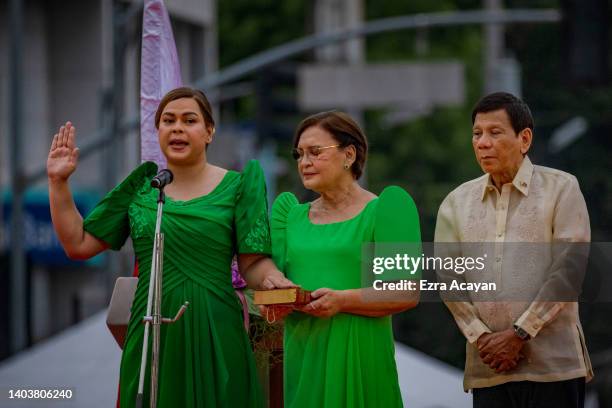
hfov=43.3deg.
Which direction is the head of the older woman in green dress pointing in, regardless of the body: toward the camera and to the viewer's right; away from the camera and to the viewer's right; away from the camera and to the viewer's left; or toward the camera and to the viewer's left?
toward the camera and to the viewer's left

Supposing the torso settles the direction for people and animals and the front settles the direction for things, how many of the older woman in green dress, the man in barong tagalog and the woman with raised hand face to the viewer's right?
0

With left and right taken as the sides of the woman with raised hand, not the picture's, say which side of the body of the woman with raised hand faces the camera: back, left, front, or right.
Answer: front

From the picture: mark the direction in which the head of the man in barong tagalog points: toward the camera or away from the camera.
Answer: toward the camera

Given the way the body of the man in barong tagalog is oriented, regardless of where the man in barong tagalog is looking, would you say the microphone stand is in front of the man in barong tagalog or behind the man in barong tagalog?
in front

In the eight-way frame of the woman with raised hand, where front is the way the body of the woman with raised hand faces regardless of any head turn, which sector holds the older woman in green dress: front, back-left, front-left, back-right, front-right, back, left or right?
left

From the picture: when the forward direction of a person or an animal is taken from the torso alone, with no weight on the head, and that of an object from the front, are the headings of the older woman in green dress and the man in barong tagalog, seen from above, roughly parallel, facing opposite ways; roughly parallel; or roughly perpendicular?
roughly parallel

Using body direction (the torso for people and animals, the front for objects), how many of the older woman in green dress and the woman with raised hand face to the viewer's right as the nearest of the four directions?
0

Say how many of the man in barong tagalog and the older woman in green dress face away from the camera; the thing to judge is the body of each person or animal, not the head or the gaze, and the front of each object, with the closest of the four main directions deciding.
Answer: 0

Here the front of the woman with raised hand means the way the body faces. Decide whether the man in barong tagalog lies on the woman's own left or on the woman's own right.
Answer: on the woman's own left

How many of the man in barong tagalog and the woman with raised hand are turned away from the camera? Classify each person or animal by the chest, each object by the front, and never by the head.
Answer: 0

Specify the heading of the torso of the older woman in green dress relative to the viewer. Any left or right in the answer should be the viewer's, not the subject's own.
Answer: facing the viewer and to the left of the viewer

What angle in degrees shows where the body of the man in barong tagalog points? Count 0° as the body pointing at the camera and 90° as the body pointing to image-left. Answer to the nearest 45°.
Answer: approximately 45°
